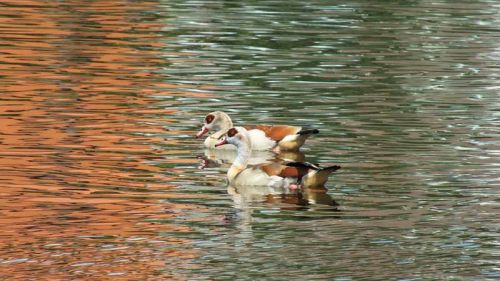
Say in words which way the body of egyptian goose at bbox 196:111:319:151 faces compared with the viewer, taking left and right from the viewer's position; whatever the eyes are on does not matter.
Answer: facing to the left of the viewer
